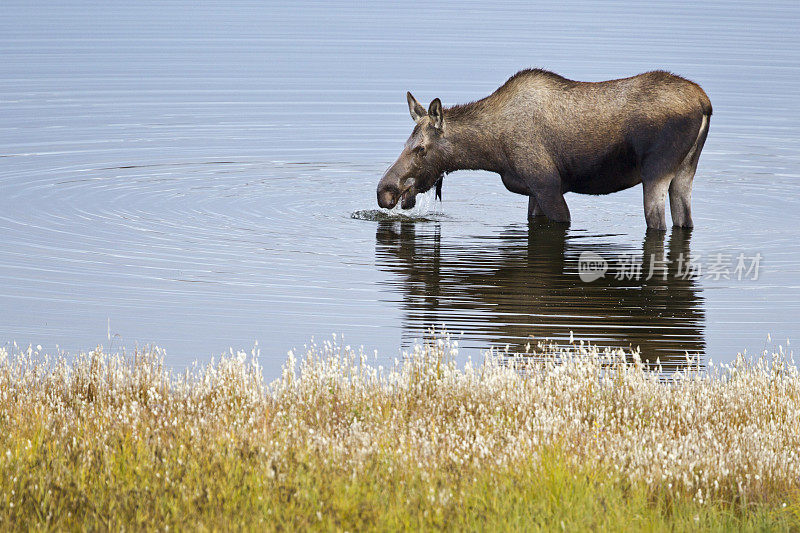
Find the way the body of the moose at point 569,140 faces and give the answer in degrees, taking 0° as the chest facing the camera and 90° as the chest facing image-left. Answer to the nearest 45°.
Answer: approximately 90°
